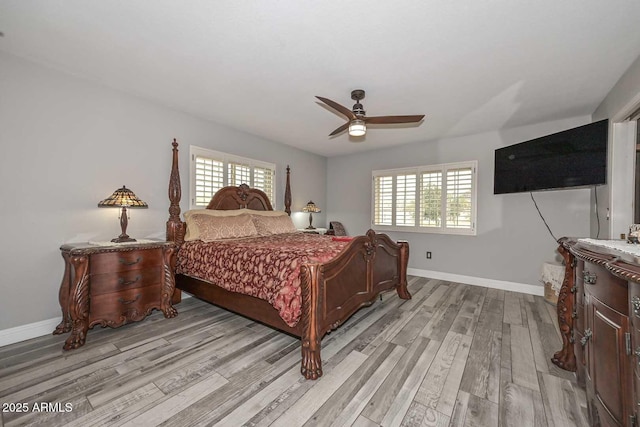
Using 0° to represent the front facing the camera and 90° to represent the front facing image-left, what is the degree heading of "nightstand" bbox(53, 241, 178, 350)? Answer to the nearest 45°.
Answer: approximately 315°

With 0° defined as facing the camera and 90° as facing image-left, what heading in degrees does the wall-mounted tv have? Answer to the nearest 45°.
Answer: approximately 45°

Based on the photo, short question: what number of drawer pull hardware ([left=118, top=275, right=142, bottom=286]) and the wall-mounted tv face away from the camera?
0

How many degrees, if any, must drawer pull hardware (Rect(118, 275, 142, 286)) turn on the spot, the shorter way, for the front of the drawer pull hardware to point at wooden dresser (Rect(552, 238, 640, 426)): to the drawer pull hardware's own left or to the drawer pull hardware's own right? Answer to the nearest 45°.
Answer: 0° — it already faces it

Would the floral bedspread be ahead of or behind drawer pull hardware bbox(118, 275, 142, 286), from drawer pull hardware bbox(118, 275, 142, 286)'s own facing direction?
ahead

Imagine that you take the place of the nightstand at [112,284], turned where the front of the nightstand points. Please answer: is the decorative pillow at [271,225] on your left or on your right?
on your left

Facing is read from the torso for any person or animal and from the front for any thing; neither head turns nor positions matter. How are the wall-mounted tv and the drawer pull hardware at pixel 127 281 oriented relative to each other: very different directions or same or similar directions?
very different directions

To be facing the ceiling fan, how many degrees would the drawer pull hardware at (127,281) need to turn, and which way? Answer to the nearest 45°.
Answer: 0° — it already faces it

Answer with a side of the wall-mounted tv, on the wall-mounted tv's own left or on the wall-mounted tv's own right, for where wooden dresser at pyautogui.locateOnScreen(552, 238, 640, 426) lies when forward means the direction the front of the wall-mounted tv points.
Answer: on the wall-mounted tv's own left
